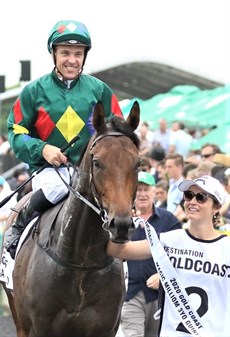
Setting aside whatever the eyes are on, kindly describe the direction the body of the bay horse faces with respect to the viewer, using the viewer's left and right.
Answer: facing the viewer and to the right of the viewer

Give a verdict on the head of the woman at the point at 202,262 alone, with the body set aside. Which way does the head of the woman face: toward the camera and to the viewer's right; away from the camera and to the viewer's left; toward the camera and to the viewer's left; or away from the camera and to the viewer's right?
toward the camera and to the viewer's left

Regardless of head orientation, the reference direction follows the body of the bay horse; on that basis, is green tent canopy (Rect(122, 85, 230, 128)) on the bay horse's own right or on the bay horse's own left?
on the bay horse's own left

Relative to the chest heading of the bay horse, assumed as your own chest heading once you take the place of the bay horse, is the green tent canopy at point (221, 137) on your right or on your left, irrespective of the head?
on your left
